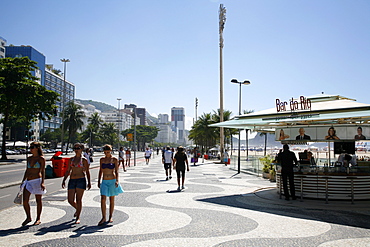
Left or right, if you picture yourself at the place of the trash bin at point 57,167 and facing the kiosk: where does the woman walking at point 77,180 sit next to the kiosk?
right

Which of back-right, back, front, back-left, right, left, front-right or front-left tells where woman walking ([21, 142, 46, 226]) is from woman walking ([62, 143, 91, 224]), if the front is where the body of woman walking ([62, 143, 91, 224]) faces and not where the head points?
right

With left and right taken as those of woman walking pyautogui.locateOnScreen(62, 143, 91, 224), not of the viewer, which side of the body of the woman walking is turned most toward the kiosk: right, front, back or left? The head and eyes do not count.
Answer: left

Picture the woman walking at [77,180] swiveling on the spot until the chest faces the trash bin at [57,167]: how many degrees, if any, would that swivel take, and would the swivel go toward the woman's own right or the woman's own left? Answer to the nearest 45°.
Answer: approximately 180°

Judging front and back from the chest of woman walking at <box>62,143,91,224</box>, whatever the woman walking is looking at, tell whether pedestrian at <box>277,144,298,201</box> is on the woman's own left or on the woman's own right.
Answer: on the woman's own left

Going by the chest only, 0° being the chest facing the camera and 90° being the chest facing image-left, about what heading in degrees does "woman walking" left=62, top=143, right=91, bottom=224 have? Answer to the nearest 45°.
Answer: approximately 0°

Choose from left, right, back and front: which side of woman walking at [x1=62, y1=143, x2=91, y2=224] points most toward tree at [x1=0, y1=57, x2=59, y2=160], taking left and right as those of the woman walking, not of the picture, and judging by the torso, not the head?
back
